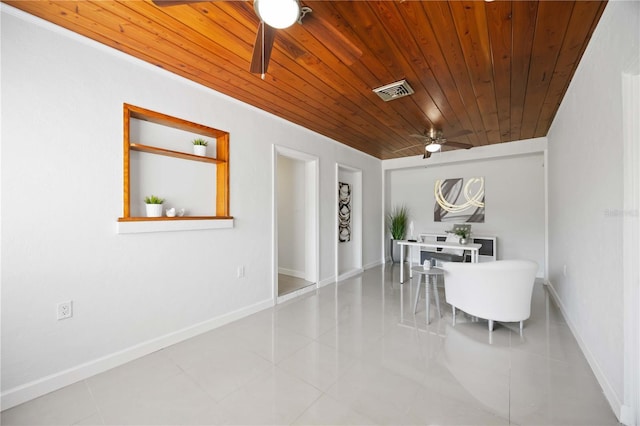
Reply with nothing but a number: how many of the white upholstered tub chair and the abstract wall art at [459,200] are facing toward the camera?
1

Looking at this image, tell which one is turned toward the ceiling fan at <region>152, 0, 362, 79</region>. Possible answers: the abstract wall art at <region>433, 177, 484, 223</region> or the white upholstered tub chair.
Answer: the abstract wall art

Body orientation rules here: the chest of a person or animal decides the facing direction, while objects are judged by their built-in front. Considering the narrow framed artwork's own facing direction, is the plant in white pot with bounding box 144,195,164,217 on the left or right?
on its right

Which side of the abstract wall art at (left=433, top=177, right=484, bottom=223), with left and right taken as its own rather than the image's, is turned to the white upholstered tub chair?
front

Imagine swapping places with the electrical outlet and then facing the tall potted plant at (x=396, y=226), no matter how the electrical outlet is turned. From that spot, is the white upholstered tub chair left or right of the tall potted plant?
right

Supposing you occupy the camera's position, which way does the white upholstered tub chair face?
facing away from the viewer and to the left of the viewer

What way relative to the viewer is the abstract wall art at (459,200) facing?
toward the camera

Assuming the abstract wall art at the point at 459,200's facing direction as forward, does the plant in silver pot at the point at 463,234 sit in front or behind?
in front

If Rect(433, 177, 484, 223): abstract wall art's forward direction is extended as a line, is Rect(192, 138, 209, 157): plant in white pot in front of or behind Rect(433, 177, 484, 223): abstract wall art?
in front

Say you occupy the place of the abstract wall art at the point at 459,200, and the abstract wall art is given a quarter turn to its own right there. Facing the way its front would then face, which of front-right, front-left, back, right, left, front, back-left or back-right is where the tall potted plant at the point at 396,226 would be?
front

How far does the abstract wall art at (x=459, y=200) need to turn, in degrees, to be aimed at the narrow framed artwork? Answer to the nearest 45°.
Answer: approximately 45° to its right

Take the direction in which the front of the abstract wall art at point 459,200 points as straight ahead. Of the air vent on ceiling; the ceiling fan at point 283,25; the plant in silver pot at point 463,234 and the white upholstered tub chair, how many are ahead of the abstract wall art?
4

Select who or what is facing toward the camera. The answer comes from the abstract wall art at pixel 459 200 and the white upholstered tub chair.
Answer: the abstract wall art

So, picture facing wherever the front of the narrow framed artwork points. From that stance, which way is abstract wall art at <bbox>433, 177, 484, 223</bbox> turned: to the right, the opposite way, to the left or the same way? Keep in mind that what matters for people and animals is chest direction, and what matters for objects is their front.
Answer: to the right

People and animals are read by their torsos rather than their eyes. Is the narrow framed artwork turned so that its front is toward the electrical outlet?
no

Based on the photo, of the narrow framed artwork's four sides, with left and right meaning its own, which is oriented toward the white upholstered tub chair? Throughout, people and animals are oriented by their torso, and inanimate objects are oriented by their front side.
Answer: front

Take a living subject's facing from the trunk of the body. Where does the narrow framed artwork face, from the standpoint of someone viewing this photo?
facing the viewer and to the right of the viewer
